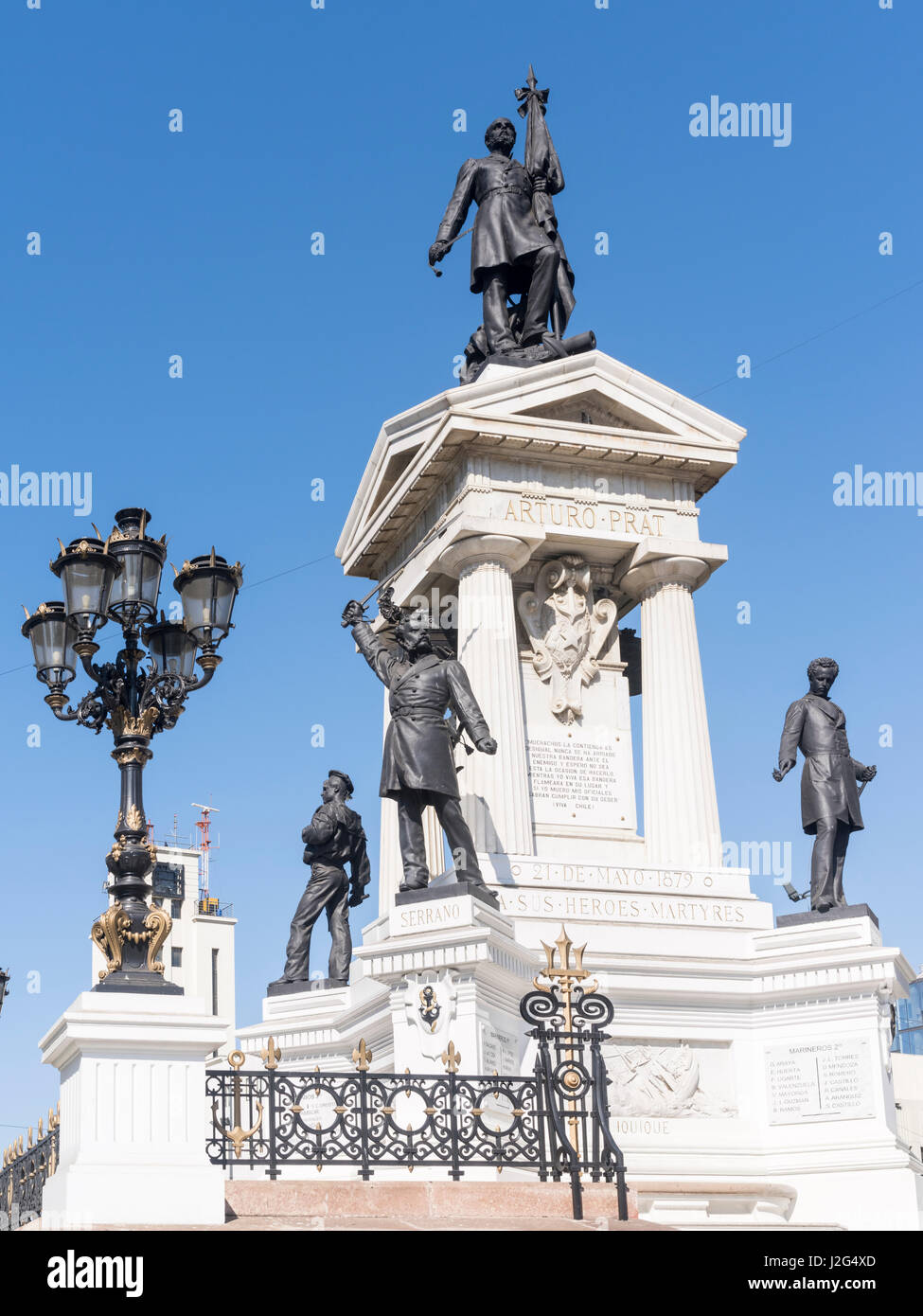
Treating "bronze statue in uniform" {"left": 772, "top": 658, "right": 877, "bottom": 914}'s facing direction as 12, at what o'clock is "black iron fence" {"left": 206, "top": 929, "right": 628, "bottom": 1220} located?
The black iron fence is roughly at 2 o'clock from the bronze statue in uniform.

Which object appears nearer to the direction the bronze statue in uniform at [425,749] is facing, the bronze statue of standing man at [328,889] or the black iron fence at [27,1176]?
the black iron fence

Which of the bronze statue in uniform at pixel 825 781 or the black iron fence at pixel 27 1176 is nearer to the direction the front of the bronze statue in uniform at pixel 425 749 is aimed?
the black iron fence

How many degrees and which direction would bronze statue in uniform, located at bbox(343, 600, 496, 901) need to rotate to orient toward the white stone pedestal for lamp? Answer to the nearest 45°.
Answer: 0° — it already faces it

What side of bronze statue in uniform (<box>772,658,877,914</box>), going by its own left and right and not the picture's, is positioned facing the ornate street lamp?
right

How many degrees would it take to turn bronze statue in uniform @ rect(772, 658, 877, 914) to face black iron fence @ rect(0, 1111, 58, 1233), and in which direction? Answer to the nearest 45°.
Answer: approximately 90° to its right

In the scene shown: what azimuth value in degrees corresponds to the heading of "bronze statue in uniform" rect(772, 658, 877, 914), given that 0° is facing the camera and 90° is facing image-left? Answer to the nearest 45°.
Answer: approximately 315°

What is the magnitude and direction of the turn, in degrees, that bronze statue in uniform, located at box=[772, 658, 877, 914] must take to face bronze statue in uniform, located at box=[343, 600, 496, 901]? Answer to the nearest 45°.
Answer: approximately 90° to its right
